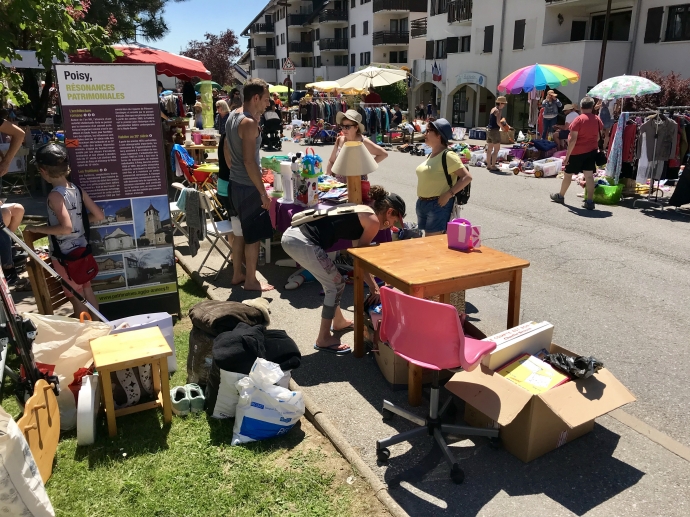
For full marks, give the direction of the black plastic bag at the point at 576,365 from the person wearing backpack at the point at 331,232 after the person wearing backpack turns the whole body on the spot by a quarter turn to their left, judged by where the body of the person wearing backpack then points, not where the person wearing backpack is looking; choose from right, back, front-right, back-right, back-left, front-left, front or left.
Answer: back-right

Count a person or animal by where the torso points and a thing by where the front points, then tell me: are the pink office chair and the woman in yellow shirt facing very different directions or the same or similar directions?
very different directions

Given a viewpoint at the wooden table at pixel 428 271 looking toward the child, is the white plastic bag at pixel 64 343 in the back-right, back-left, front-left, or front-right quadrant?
front-left

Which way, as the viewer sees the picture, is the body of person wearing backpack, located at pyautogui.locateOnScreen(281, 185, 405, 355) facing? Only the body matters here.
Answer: to the viewer's right

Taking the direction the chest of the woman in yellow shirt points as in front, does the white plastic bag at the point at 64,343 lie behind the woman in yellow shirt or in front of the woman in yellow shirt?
in front

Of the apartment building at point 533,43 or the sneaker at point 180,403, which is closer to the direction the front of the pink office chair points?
the apartment building

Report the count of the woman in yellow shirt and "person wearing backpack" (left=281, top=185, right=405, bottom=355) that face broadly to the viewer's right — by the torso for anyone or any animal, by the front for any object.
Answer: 1

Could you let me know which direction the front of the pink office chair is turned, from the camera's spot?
facing away from the viewer and to the right of the viewer

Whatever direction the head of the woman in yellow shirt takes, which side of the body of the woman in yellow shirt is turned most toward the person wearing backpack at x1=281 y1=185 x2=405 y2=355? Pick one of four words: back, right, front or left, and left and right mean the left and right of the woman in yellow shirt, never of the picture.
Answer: front

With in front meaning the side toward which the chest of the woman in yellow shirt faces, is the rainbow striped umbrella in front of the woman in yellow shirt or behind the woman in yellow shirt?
behind

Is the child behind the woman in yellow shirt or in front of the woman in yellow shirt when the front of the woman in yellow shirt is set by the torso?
in front

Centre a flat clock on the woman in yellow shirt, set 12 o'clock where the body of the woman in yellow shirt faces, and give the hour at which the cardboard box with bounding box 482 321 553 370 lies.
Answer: The cardboard box is roughly at 10 o'clock from the woman in yellow shirt.

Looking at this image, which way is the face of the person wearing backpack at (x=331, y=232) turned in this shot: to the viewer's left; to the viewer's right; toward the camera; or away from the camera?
to the viewer's right

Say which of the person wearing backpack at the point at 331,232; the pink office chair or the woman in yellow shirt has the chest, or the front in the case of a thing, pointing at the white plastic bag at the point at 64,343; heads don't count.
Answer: the woman in yellow shirt
